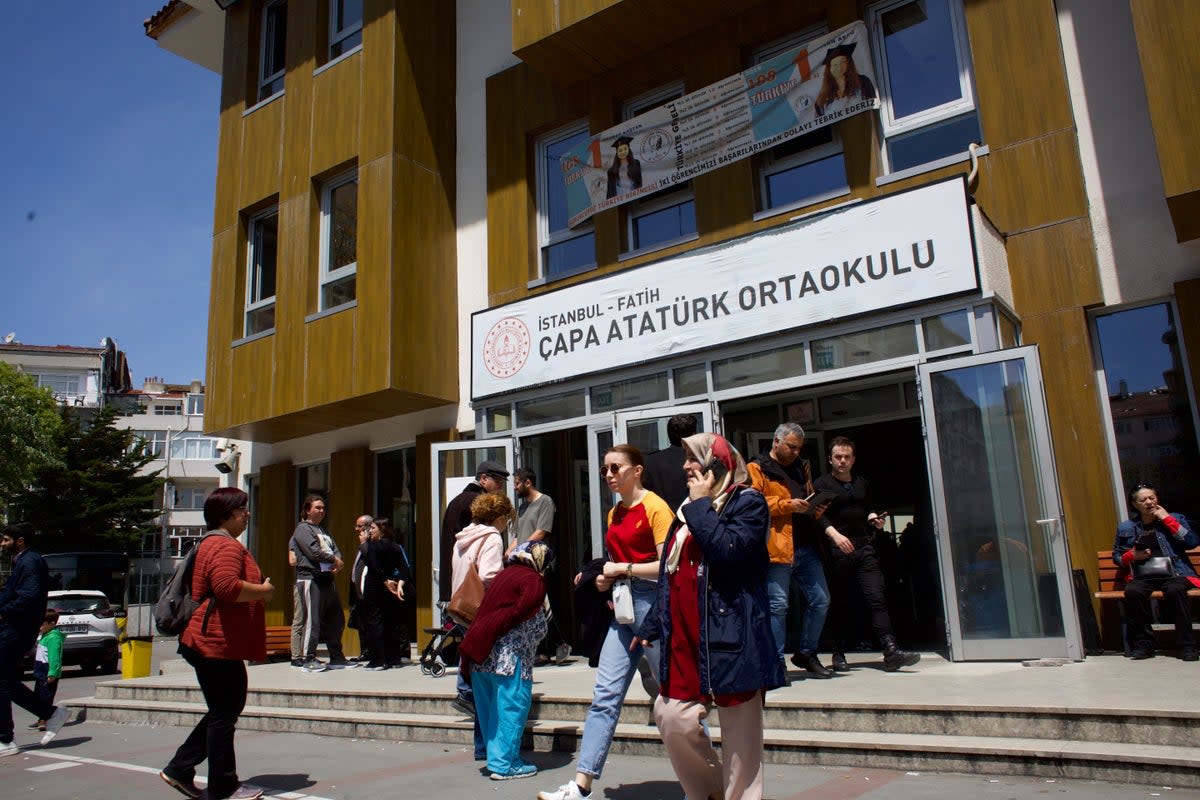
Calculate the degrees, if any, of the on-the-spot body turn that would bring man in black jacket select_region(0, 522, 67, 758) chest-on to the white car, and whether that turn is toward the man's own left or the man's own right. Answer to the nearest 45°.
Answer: approximately 90° to the man's own right

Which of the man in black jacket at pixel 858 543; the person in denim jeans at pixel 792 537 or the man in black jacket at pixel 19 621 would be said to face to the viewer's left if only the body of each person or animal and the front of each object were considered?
the man in black jacket at pixel 19 621

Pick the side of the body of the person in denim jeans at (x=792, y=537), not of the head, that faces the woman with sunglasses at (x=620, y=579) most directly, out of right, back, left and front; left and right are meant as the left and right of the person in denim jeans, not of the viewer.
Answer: right

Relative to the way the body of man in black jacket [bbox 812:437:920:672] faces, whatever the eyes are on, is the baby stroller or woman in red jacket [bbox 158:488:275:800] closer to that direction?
the woman in red jacket

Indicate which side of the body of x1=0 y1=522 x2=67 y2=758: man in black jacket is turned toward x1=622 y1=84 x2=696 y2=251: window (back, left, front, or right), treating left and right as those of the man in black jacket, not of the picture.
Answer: back

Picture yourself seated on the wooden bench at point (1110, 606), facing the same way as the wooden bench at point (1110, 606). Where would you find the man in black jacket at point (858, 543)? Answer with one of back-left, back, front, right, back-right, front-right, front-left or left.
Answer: front-right

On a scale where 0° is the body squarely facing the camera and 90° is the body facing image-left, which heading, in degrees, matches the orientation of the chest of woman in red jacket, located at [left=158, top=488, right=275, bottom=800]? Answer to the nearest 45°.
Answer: approximately 270°

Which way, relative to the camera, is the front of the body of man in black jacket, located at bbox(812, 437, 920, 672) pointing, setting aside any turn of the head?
toward the camera
